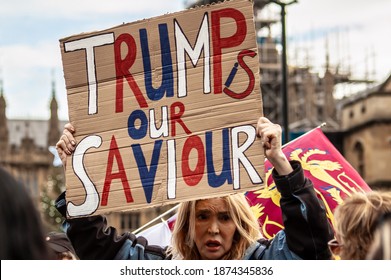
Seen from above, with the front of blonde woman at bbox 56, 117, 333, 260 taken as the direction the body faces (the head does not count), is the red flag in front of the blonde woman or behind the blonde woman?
behind

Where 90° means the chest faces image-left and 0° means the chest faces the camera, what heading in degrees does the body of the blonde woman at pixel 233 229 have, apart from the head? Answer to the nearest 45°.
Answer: approximately 0°

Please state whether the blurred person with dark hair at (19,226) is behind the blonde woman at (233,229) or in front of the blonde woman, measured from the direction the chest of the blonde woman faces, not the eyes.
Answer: in front
